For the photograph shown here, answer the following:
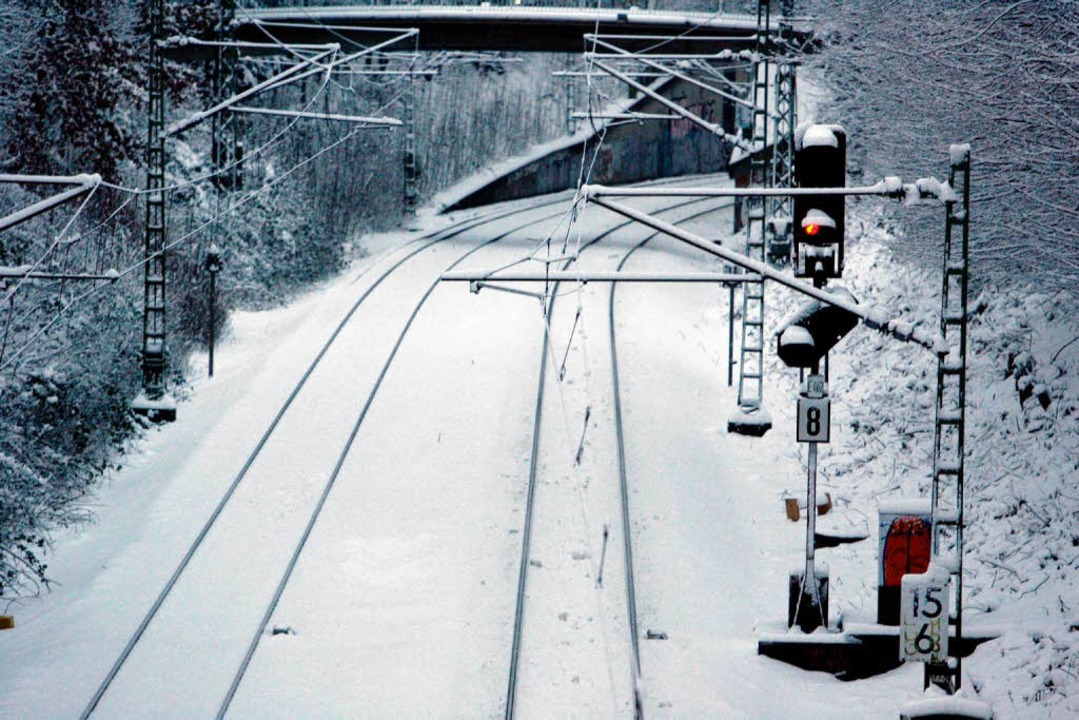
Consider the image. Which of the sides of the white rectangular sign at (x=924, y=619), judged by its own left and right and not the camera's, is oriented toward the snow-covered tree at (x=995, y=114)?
back

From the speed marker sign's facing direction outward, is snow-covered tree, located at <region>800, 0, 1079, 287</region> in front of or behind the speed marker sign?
behind

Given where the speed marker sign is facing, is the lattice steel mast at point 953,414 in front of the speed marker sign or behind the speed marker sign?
in front

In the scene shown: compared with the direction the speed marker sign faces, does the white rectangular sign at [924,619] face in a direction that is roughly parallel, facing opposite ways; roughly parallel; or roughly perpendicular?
roughly parallel

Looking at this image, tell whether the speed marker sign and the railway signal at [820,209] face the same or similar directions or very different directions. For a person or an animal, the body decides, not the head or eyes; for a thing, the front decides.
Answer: same or similar directions

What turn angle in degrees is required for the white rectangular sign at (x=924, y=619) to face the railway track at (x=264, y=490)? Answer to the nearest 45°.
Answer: approximately 135° to its right

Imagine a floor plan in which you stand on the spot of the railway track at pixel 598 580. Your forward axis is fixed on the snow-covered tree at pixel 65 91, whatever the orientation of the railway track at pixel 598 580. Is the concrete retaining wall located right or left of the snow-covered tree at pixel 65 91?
right

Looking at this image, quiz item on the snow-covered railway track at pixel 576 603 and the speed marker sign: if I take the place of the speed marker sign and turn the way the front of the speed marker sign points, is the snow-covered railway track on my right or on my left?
on my right

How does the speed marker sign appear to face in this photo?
toward the camera

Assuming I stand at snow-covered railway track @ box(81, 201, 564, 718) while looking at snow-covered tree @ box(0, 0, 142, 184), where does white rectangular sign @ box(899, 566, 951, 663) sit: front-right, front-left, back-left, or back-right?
back-right

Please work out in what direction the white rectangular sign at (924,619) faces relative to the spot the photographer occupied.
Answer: facing the viewer

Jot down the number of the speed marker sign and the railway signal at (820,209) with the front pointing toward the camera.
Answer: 2

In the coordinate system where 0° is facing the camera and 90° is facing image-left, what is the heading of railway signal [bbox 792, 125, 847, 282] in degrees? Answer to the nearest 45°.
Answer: approximately 0°
